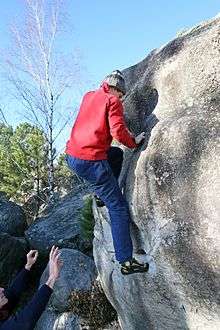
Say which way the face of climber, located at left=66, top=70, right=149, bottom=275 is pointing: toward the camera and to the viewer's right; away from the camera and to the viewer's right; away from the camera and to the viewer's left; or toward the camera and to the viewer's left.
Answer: away from the camera and to the viewer's right

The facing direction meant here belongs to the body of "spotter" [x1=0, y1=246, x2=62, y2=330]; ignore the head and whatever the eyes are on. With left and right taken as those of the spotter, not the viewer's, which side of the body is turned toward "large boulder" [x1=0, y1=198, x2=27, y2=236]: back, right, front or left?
left

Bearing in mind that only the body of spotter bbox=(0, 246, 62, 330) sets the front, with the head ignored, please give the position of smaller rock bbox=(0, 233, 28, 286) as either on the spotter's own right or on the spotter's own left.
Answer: on the spotter's own left

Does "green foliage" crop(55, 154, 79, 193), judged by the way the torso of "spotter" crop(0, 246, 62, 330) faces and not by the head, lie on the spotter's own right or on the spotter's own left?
on the spotter's own left

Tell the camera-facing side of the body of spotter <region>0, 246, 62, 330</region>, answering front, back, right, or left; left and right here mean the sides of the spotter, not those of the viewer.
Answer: right

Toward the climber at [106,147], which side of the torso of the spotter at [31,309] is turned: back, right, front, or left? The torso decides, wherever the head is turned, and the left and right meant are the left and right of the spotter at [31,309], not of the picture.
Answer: front

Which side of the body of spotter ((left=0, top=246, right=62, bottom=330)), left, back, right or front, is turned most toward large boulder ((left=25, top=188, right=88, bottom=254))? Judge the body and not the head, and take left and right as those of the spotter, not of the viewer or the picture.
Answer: left
